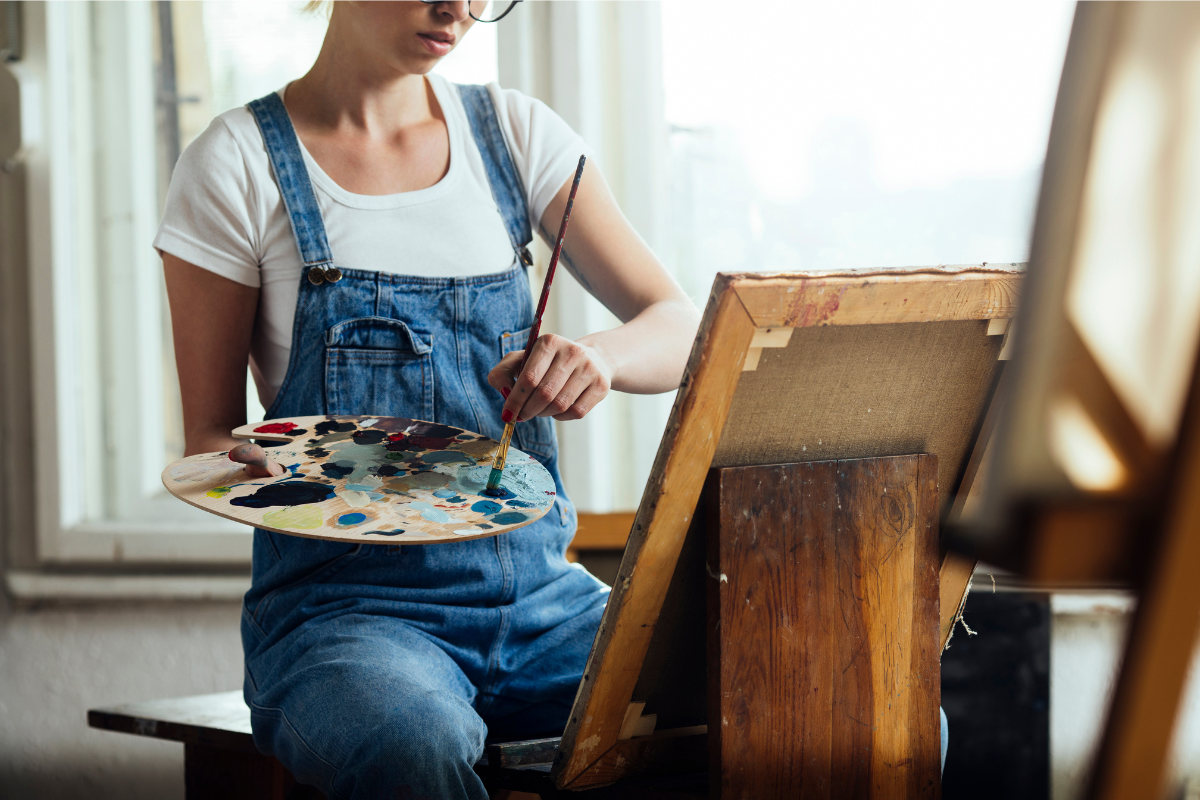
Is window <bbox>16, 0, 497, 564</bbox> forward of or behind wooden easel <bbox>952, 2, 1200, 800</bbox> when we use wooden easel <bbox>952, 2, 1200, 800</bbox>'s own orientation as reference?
forward

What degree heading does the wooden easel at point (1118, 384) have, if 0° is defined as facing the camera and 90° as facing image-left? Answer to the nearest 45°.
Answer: approximately 135°

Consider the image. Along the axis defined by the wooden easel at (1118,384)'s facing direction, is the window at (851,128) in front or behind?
in front

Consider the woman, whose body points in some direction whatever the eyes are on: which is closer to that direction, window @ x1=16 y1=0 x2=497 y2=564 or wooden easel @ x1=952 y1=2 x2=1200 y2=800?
the wooden easel

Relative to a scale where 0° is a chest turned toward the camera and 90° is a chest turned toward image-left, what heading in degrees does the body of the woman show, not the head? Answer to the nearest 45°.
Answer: approximately 315°

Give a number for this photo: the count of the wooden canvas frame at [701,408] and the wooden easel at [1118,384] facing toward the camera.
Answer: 0

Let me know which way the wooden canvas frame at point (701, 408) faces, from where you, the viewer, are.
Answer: facing away from the viewer and to the left of the viewer

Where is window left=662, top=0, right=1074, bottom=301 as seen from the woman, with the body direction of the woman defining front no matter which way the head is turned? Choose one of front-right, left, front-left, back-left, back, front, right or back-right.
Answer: left

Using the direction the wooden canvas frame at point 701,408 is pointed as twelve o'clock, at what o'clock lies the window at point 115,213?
The window is roughly at 12 o'clock from the wooden canvas frame.

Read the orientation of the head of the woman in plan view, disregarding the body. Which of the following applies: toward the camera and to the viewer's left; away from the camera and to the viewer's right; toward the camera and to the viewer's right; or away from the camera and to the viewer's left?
toward the camera and to the viewer's right
